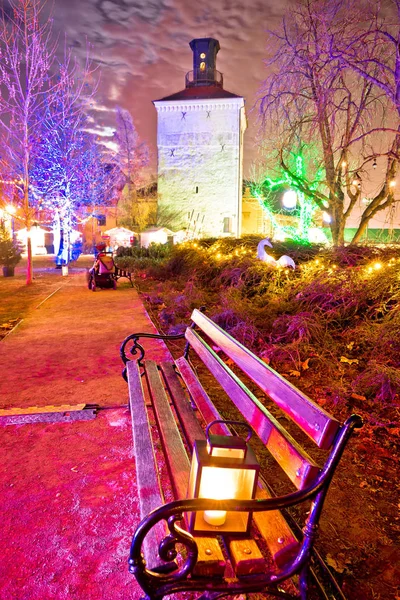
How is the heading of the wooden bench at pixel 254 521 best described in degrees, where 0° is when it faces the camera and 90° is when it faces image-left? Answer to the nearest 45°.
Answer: approximately 90°

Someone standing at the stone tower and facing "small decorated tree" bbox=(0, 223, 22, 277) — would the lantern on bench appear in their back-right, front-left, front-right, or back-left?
front-left

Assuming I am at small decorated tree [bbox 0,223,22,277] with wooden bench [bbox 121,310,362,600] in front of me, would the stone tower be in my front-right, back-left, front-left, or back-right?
back-left

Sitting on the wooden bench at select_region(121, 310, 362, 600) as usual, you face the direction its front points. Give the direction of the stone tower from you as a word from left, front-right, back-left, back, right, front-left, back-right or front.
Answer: right

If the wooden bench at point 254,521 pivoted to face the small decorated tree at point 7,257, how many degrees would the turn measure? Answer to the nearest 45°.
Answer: approximately 45° to its right
